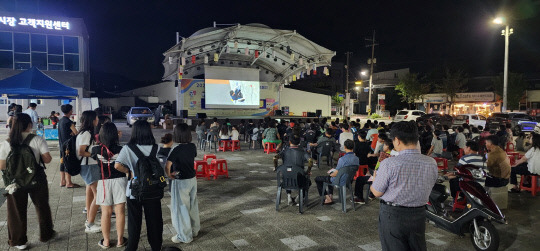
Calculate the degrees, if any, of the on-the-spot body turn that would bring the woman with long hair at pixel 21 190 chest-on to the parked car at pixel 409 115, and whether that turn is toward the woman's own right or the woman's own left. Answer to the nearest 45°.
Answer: approximately 45° to the woman's own right

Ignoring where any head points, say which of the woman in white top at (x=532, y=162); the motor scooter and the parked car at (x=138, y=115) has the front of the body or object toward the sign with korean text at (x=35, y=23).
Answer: the woman in white top

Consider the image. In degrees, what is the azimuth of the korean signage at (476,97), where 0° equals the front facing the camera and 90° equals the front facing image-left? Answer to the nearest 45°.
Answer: approximately 0°

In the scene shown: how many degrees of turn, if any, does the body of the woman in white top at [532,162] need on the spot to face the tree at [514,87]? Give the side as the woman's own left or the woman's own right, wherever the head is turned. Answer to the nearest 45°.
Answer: approximately 90° to the woman's own right

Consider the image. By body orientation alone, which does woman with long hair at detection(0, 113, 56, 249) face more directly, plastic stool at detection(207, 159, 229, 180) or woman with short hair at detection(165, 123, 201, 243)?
the plastic stool

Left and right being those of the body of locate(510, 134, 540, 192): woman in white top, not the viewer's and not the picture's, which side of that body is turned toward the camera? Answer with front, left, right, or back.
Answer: left

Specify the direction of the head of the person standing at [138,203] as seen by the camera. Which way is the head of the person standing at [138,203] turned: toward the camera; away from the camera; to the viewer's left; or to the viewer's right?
away from the camera

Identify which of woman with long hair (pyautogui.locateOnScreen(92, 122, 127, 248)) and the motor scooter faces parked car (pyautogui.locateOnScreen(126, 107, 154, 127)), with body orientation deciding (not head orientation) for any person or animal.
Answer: the woman with long hair

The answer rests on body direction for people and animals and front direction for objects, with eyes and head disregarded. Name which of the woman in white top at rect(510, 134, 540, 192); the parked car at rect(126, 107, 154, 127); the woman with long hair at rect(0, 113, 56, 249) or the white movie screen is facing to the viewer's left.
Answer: the woman in white top

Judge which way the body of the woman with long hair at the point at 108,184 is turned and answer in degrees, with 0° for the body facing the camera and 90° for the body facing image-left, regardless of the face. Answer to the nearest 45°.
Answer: approximately 180°

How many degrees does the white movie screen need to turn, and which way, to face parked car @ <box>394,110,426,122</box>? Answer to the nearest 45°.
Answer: approximately 90° to its left

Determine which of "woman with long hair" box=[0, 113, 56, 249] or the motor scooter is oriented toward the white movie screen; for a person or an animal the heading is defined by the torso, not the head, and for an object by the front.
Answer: the woman with long hair

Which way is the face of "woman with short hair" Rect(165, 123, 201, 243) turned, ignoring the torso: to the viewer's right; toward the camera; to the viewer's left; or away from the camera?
away from the camera
